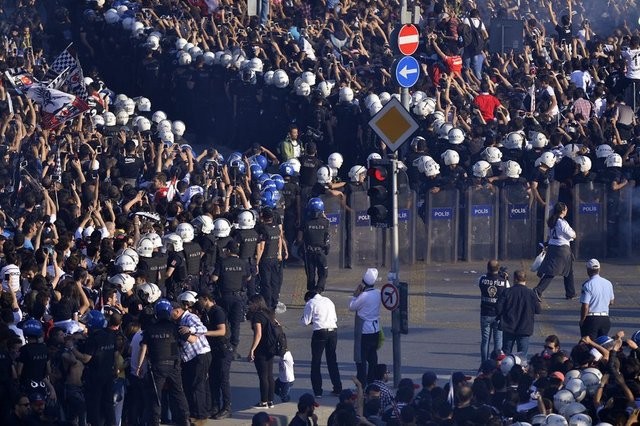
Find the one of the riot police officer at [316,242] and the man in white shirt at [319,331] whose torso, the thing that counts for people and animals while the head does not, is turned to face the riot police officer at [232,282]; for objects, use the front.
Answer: the man in white shirt

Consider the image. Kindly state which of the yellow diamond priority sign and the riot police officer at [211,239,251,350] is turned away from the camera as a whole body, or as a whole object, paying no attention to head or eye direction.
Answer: the riot police officer

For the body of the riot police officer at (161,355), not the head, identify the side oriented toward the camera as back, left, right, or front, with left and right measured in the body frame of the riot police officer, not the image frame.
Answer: back

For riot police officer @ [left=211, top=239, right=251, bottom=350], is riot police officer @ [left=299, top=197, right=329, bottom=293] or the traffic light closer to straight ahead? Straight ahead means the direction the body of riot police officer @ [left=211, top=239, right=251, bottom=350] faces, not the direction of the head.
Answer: the riot police officer

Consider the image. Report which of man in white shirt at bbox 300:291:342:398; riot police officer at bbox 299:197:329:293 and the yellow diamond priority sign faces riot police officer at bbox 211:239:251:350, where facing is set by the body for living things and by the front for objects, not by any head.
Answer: the man in white shirt

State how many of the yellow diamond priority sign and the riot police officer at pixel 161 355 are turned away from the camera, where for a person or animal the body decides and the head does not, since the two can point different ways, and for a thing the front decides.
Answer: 1

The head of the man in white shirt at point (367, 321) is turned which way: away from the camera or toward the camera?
away from the camera

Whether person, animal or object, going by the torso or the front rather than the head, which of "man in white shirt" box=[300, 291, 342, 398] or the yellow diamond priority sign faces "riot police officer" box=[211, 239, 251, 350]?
the man in white shirt

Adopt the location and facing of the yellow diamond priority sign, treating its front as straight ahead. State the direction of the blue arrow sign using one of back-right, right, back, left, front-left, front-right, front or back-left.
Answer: back

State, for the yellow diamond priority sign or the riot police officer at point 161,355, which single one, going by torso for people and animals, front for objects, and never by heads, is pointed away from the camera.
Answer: the riot police officer

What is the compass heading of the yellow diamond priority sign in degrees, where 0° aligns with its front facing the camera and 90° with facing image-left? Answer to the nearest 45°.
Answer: approximately 0°

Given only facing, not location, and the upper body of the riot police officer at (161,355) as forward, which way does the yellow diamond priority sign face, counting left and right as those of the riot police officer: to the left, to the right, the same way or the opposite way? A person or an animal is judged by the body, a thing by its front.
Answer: the opposite way
